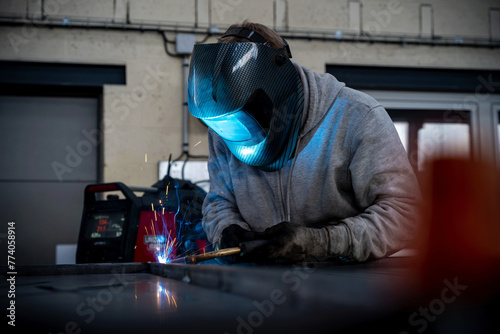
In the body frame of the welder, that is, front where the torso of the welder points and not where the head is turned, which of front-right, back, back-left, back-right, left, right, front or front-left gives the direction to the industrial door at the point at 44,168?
right

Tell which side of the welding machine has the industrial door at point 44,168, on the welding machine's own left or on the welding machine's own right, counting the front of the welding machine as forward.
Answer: on the welding machine's own right

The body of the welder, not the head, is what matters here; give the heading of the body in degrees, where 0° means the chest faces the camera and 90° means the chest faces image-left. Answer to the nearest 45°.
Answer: approximately 45°

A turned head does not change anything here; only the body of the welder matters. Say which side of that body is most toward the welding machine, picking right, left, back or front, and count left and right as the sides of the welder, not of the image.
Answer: right

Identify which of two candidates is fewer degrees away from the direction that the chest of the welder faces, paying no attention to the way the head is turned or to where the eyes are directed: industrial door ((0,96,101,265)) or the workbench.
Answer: the workbench
